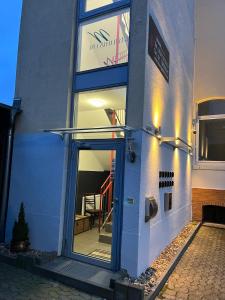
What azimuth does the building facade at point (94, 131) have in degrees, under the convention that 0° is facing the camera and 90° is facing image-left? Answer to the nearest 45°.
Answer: approximately 45°
